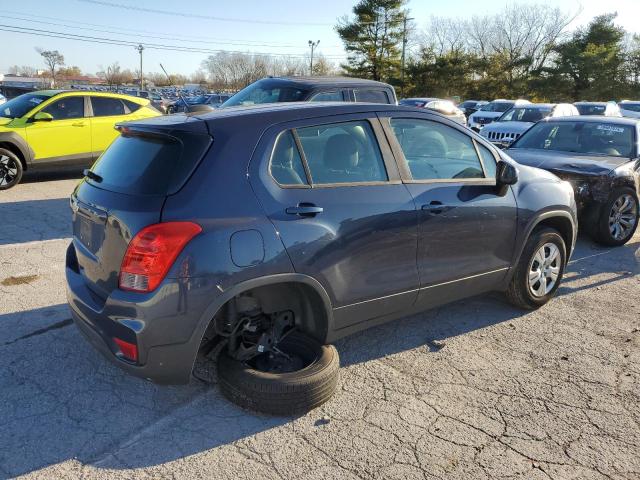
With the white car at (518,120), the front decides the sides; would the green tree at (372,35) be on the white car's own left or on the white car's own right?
on the white car's own right

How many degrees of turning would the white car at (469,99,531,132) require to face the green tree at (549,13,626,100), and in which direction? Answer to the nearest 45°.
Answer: approximately 135° to its right

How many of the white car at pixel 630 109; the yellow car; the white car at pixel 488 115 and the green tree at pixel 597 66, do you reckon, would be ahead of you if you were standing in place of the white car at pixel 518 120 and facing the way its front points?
1

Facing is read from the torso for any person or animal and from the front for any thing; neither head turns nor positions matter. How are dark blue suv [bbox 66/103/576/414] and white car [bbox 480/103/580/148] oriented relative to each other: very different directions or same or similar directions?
very different directions

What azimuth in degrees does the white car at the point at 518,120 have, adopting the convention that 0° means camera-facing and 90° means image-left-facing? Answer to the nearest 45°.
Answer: approximately 45°

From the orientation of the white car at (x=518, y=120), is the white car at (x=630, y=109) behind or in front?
behind

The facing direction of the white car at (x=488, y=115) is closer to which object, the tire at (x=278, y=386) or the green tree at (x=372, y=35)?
the tire

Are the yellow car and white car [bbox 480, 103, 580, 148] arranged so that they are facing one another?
no

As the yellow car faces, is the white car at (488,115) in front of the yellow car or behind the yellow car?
behind

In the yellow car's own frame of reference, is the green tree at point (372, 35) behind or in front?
behind

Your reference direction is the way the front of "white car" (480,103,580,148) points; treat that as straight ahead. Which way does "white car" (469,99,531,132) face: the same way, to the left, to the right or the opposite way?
the same way

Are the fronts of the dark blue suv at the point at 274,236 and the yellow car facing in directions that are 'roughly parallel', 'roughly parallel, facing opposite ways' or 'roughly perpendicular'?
roughly parallel, facing opposite ways

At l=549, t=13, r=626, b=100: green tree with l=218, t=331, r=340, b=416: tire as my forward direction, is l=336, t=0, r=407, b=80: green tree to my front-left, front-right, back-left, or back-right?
front-right

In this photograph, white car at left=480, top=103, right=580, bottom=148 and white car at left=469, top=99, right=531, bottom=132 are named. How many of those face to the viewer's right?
0

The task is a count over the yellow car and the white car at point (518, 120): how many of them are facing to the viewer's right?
0

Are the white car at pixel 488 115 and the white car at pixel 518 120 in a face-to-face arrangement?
no

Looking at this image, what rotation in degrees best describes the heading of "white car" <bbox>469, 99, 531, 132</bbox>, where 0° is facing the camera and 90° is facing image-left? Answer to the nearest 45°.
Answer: approximately 45°

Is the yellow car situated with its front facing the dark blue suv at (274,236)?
no

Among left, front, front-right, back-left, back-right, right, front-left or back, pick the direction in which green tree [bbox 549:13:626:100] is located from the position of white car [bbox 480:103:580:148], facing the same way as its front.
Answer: back-right

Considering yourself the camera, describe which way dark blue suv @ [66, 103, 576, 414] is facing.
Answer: facing away from the viewer and to the right of the viewer
